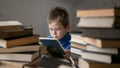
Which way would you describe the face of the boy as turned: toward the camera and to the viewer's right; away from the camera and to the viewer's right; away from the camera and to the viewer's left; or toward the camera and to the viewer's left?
toward the camera and to the viewer's left

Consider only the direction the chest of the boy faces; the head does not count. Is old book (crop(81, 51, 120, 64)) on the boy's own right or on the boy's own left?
on the boy's own left

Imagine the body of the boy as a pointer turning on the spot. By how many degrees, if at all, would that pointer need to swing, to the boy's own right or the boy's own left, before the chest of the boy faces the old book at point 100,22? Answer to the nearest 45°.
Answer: approximately 45° to the boy's own left

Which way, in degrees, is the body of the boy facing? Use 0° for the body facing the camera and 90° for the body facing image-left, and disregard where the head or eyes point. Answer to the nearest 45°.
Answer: approximately 45°

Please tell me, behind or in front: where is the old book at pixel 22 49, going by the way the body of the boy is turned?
in front

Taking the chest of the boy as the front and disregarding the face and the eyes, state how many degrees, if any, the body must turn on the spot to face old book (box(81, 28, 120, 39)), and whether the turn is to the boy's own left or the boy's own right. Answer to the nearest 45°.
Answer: approximately 45° to the boy's own left

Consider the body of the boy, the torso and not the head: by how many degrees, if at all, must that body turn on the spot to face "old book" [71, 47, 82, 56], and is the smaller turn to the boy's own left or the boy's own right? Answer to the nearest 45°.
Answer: approximately 45° to the boy's own left

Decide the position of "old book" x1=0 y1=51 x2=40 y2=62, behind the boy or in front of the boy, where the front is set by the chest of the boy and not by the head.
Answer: in front
